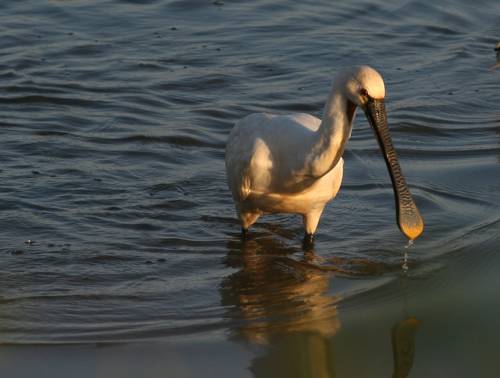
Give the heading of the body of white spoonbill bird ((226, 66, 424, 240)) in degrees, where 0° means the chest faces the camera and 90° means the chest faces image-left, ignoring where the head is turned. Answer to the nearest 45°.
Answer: approximately 315°
